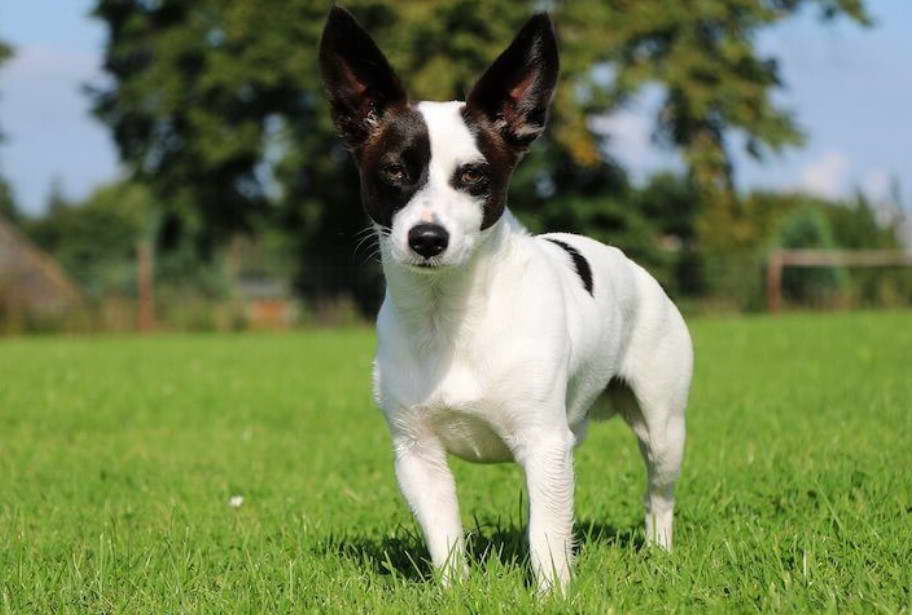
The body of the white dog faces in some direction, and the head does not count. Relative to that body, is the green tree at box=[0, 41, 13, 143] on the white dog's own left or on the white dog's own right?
on the white dog's own right

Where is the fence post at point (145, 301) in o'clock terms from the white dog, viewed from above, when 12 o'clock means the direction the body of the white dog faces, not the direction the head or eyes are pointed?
The fence post is roughly at 4 o'clock from the white dog.

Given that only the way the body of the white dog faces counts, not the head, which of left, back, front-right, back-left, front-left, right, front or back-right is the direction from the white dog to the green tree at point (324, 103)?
back-right

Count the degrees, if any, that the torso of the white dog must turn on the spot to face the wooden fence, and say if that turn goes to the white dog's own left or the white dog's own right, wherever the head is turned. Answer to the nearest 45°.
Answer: approximately 135° to the white dog's own right

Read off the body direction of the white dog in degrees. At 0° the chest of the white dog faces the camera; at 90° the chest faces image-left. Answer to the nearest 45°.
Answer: approximately 45°
